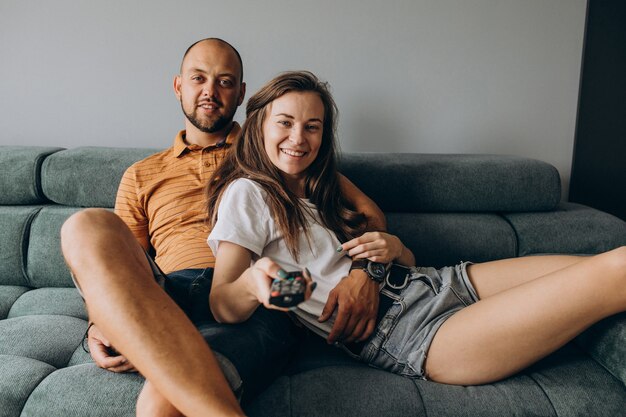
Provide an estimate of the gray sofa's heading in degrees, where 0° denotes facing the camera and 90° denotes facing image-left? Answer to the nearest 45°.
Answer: approximately 0°

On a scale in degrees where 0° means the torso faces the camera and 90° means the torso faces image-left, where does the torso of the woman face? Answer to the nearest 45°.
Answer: approximately 315°

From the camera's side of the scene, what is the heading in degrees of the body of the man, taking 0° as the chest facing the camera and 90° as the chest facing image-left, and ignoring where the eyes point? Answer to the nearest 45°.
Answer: approximately 0°
